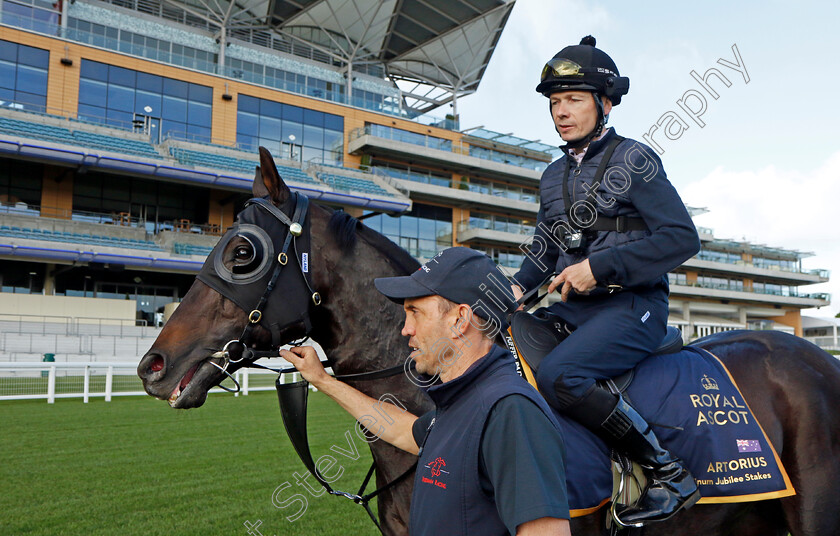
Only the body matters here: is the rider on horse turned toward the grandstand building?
no

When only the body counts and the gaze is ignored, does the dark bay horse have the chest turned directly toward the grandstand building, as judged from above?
no

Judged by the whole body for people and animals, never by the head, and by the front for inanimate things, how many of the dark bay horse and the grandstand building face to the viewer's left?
1

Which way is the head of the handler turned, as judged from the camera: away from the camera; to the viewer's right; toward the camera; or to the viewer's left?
to the viewer's left

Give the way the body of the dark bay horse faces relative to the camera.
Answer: to the viewer's left

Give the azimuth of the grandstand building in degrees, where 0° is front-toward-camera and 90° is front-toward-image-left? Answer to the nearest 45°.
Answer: approximately 315°

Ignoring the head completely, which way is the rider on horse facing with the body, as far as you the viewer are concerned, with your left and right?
facing the viewer and to the left of the viewer

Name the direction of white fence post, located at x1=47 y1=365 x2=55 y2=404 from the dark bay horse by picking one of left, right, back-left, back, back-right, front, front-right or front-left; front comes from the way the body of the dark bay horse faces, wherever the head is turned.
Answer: front-right

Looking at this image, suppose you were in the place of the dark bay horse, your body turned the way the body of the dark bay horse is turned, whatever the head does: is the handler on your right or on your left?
on your left

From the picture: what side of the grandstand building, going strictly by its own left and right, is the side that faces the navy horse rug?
front

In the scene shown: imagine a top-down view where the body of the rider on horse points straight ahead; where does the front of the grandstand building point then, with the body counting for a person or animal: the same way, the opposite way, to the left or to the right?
to the left

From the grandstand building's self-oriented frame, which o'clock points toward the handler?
The handler is roughly at 1 o'clock from the grandstand building.
